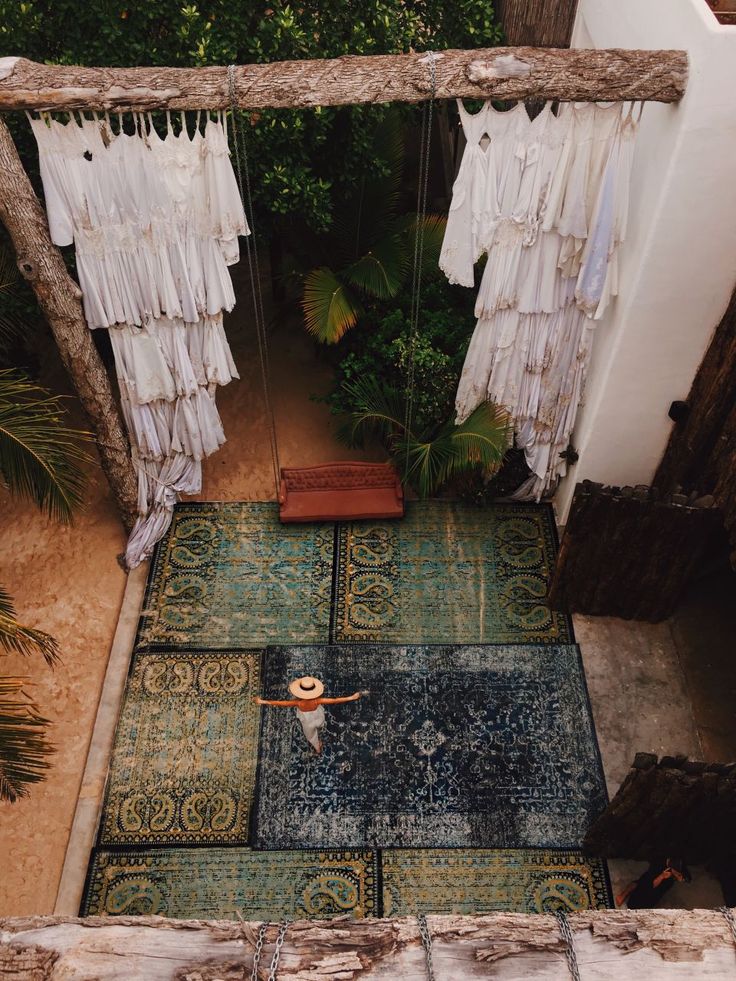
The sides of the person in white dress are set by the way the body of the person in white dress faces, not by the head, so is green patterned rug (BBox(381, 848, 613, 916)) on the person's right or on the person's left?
on the person's right

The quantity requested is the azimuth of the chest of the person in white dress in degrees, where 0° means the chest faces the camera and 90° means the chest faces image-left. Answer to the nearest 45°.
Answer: approximately 180°

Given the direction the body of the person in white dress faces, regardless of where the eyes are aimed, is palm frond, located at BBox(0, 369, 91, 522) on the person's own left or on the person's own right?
on the person's own left

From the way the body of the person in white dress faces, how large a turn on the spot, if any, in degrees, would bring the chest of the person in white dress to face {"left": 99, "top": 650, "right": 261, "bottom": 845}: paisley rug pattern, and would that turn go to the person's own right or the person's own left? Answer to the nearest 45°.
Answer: approximately 45° to the person's own left
